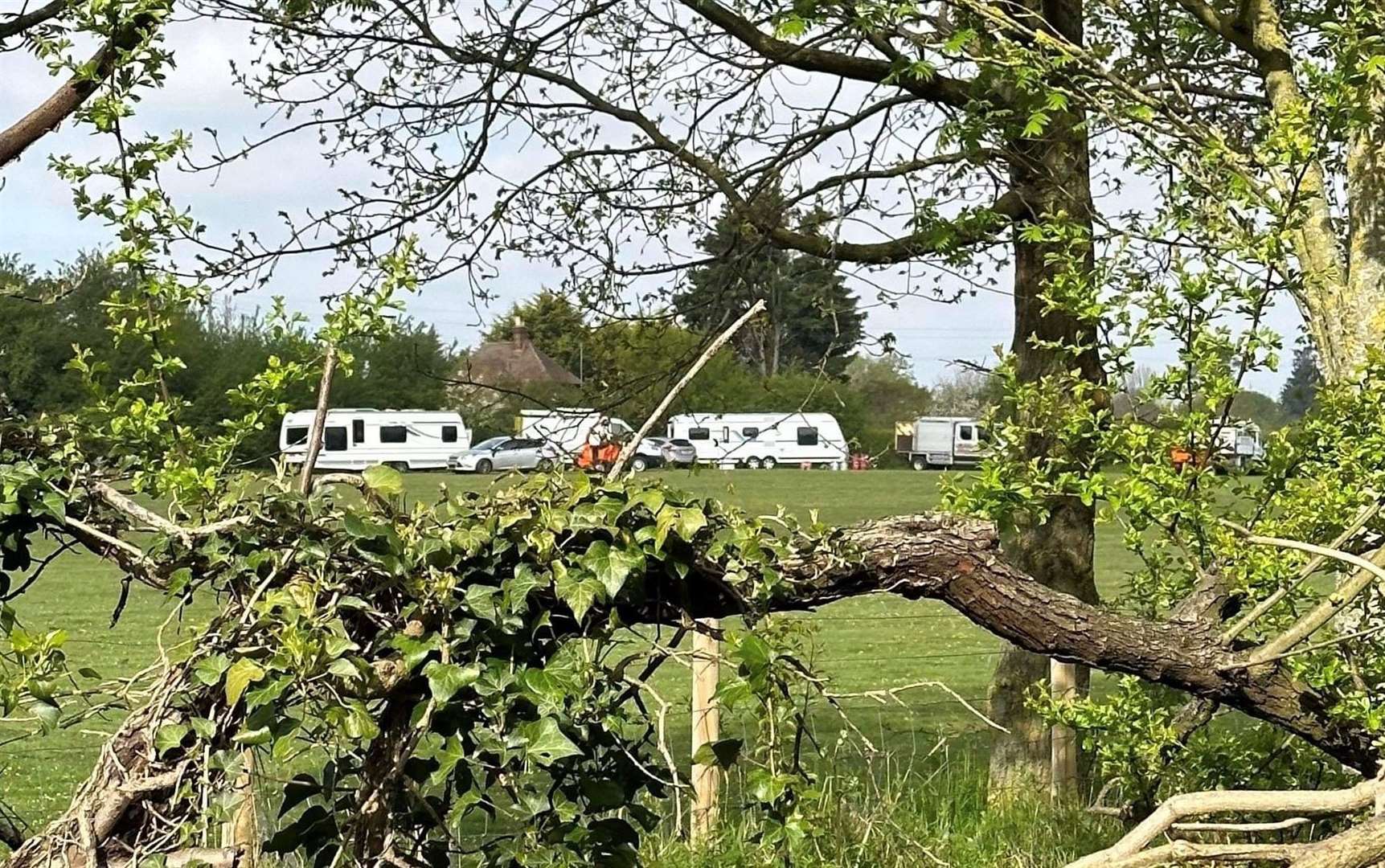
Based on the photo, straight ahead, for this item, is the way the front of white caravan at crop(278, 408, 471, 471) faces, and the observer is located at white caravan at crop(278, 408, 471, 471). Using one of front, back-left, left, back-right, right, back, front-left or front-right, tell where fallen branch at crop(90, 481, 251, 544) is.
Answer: left

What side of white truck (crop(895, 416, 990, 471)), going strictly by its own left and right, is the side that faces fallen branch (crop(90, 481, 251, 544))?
right

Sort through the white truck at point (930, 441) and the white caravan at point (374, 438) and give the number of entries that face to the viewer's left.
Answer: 1

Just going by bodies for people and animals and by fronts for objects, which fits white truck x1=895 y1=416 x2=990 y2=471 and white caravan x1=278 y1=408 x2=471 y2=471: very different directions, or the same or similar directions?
very different directions

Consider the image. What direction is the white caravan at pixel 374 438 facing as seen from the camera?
to the viewer's left

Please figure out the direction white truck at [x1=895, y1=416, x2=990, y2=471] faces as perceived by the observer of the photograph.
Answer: facing to the right of the viewer

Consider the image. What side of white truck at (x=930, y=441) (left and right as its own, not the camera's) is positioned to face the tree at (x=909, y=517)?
right
